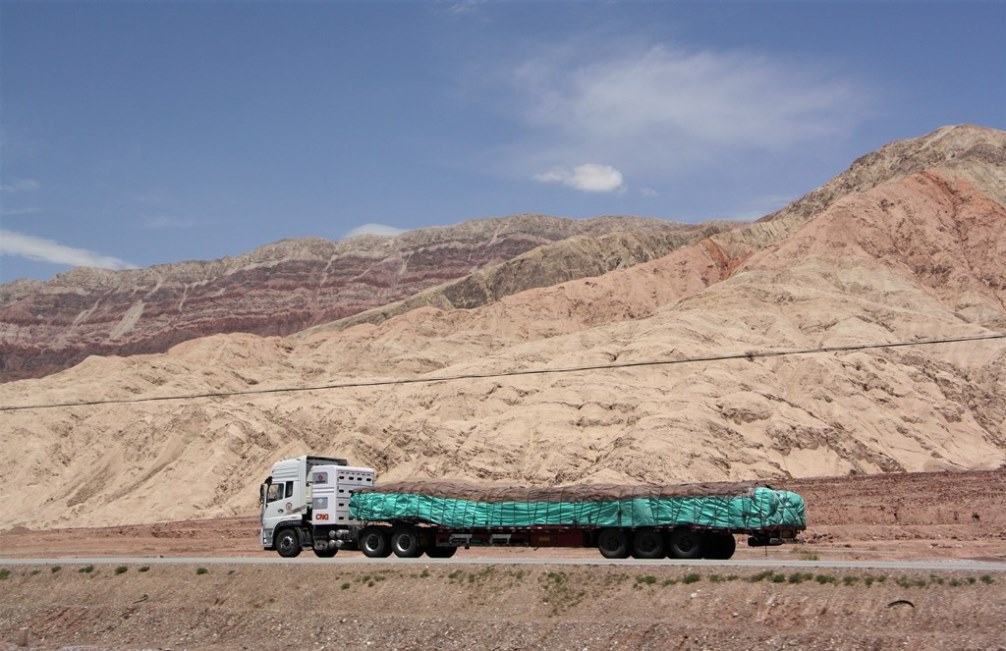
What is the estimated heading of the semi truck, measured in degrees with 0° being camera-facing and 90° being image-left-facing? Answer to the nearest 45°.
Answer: approximately 90°

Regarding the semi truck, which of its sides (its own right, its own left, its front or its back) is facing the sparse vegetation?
left
